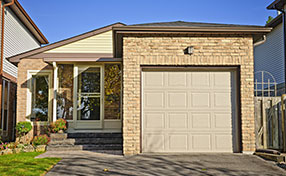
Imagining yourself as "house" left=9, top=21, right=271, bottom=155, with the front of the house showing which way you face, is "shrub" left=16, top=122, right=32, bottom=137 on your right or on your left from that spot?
on your right

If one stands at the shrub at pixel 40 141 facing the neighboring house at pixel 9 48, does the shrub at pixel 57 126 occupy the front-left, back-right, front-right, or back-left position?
front-right

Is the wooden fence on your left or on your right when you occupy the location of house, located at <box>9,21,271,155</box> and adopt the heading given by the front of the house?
on your left

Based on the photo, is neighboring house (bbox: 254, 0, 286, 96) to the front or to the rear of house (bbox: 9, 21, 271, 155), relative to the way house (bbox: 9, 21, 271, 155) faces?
to the rear

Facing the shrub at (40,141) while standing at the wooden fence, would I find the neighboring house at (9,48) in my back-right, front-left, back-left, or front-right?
front-right

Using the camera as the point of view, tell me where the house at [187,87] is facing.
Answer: facing the viewer

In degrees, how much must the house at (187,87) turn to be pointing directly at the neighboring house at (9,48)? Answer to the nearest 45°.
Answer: approximately 135° to its right
